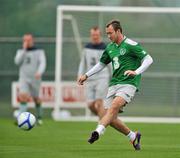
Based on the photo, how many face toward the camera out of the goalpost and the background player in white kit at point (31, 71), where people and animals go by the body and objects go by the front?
2

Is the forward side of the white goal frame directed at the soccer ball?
yes

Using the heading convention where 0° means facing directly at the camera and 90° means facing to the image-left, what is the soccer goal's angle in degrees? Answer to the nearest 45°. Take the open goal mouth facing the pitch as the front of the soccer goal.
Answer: approximately 0°

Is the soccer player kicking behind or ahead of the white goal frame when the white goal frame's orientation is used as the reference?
ahead

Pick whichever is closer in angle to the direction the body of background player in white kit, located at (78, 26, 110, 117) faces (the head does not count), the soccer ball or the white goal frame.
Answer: the soccer ball

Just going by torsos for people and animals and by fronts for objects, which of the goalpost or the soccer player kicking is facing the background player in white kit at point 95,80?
the goalpost

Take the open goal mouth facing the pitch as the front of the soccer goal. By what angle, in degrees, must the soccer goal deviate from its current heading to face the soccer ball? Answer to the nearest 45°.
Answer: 0° — it already faces it

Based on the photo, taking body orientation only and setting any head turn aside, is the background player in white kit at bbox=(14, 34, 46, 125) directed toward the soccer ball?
yes
